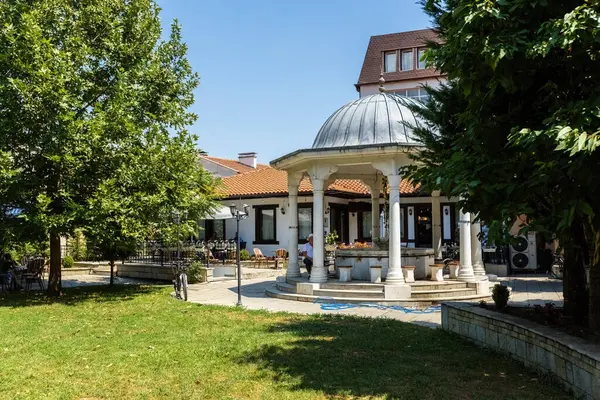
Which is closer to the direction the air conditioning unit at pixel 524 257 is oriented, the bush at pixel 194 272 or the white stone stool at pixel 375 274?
the white stone stool

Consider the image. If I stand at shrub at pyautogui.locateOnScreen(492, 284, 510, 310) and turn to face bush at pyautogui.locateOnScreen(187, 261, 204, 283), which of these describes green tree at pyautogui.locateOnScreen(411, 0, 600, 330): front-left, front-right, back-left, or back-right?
back-left

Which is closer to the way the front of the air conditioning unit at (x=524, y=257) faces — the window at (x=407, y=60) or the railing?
the railing

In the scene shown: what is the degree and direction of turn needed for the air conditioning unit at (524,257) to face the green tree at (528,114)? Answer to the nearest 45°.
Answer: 0° — it already faces it

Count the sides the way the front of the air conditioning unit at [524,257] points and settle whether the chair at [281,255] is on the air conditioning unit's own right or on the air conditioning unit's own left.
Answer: on the air conditioning unit's own right

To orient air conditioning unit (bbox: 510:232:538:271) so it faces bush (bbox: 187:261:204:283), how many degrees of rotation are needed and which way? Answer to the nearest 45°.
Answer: approximately 45° to its right

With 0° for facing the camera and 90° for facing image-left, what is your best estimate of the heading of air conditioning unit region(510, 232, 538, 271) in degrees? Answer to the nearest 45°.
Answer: approximately 0°

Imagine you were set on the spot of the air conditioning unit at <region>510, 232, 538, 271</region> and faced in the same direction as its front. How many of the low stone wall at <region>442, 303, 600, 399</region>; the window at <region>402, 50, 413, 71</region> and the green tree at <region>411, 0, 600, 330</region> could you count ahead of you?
2

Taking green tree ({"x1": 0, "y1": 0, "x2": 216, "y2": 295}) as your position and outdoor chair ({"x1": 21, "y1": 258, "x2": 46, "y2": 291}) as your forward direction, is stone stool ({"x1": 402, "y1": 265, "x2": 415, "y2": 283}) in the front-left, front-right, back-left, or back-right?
back-right

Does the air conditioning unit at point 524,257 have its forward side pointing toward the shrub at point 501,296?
yes
